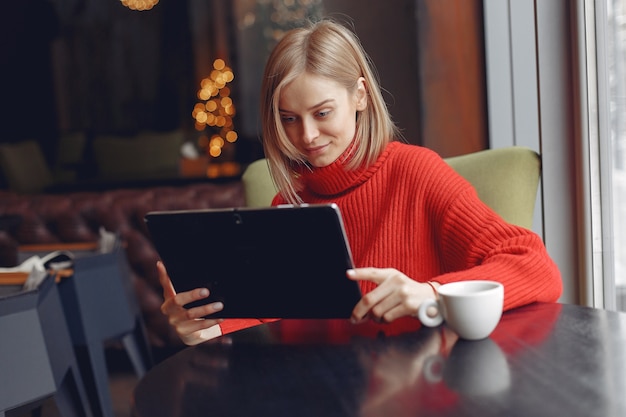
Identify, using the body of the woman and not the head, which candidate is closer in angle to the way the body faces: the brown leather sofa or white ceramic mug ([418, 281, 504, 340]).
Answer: the white ceramic mug

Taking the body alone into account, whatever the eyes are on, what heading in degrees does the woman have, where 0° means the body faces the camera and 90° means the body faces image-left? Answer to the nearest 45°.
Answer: approximately 45°

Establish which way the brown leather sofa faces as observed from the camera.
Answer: facing the viewer

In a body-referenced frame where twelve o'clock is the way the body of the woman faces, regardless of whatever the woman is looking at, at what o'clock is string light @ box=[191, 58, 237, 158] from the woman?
The string light is roughly at 4 o'clock from the woman.

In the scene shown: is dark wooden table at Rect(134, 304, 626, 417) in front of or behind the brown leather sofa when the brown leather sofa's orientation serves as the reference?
in front

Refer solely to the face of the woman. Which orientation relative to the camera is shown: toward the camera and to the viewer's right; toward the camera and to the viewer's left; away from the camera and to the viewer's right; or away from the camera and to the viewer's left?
toward the camera and to the viewer's left

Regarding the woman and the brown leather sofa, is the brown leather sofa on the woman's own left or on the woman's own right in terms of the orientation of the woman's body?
on the woman's own right

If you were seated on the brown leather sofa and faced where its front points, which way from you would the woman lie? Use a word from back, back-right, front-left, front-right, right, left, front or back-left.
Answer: front

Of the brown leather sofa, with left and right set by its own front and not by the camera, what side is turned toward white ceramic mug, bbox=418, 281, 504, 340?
front

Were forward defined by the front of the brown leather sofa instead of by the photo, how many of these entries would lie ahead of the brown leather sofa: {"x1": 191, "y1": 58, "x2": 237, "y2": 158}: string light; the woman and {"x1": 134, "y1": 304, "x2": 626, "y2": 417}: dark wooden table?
2

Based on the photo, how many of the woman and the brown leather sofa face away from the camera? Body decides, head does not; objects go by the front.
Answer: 0

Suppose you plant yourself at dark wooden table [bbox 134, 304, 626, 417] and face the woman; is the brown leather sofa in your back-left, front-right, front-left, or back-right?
front-left

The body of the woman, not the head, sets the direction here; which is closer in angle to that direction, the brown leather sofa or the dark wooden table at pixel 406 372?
the dark wooden table
